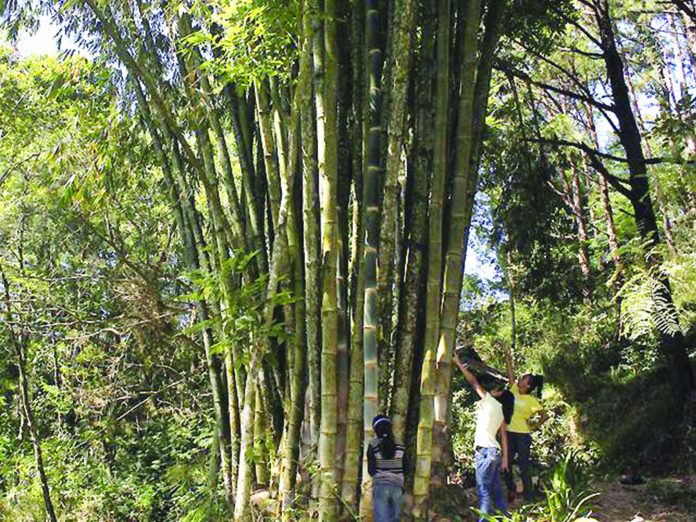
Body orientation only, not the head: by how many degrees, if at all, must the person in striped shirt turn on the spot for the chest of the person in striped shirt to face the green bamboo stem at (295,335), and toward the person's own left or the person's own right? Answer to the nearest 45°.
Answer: approximately 45° to the person's own left

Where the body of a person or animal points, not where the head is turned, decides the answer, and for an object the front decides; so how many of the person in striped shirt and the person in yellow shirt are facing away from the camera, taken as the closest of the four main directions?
1

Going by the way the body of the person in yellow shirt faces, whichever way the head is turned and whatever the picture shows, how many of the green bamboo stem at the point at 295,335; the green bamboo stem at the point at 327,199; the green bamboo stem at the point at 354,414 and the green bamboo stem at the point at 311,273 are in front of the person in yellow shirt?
4

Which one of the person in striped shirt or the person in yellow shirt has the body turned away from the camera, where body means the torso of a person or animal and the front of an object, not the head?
the person in striped shirt

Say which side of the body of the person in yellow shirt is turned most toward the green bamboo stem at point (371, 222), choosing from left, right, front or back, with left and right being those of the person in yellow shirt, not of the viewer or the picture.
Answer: front

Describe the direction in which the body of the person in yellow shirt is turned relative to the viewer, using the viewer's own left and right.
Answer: facing the viewer and to the left of the viewer

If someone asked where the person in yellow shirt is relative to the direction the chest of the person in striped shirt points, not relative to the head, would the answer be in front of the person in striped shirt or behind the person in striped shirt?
in front

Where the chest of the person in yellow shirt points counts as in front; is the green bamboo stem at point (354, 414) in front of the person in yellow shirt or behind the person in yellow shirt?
in front

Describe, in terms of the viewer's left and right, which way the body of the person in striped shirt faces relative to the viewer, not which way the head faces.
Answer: facing away from the viewer

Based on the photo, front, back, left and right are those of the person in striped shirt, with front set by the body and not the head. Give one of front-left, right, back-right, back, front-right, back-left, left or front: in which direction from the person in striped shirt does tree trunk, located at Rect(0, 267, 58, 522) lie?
front-left

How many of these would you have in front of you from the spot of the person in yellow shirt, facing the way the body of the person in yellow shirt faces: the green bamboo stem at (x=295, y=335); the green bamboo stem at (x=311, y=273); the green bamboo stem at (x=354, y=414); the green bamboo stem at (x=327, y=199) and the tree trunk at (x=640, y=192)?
4
